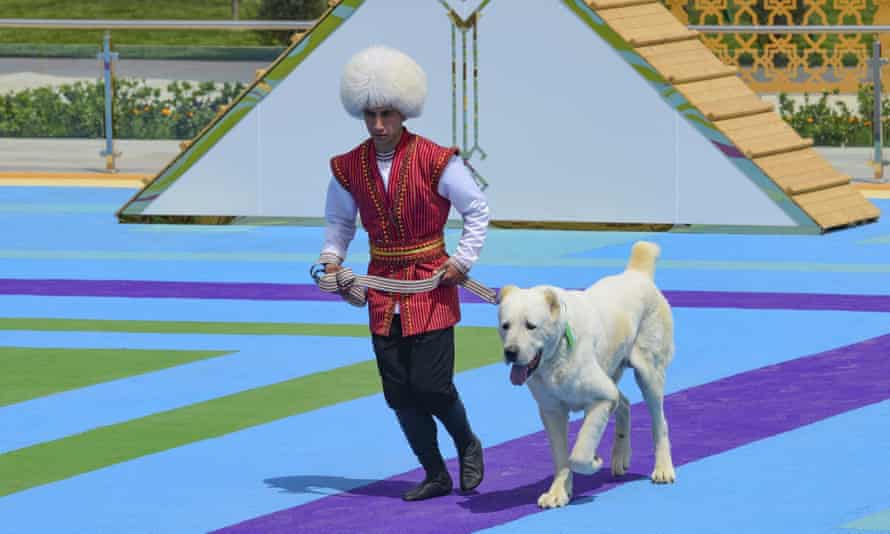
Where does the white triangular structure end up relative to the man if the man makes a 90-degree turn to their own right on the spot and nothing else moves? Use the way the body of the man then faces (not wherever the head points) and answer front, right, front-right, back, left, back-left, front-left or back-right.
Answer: front-right

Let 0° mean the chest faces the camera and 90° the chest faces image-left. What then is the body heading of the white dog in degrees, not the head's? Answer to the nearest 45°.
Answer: approximately 45°

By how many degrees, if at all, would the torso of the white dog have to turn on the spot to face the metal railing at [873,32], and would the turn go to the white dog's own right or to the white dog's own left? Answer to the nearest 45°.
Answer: approximately 135° to the white dog's own right

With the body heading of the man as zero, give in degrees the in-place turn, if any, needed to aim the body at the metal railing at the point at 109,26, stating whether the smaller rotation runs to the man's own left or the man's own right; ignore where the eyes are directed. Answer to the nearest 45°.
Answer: approximately 135° to the man's own right

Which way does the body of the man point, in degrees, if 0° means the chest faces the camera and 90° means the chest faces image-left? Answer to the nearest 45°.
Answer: approximately 45°

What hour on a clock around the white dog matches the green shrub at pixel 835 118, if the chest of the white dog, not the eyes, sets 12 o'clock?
The green shrub is roughly at 5 o'clock from the white dog.

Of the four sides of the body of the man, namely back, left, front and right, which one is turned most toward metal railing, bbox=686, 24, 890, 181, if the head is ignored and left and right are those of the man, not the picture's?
back

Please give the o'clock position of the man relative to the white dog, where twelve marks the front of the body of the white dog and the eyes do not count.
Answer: The man is roughly at 2 o'clock from the white dog.

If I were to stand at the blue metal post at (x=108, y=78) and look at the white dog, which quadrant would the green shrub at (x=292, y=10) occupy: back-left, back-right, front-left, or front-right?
back-left

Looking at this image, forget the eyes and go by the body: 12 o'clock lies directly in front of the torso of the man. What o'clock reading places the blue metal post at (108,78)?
The blue metal post is roughly at 4 o'clock from the man.
